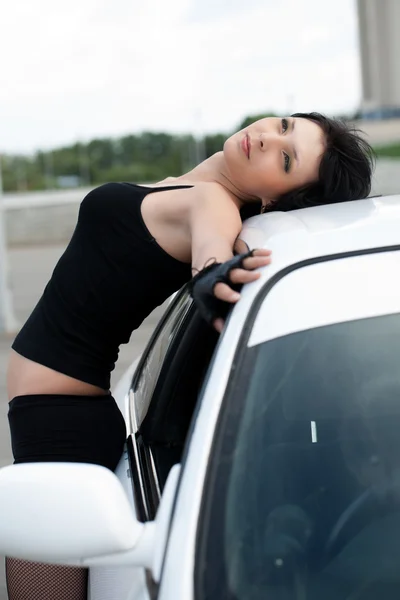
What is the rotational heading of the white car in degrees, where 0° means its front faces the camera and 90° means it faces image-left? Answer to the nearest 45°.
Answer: approximately 0°
